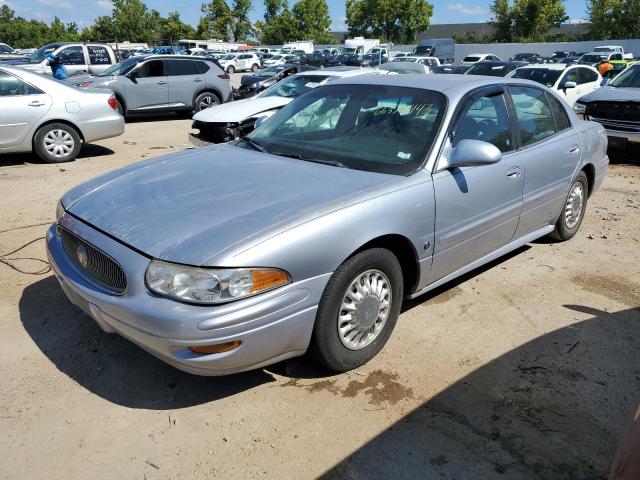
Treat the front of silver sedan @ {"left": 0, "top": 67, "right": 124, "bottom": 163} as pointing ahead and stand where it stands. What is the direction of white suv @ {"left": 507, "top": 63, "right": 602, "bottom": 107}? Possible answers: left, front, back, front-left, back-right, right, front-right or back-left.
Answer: back

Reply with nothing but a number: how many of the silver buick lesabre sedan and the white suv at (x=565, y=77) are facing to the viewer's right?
0

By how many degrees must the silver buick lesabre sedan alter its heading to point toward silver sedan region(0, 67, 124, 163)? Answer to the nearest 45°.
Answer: approximately 90° to its right

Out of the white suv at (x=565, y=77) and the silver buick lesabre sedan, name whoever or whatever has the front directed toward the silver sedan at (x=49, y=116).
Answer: the white suv at (x=565, y=77)

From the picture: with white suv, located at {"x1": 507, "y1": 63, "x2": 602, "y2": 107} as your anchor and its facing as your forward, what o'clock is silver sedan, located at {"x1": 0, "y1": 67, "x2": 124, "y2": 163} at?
silver sedan, located at {"x1": 0, "y1": 67, "x2": 124, "y2": 163} is roughly at 12 o'clock from white suv, located at {"x1": 507, "y1": 63, "x2": 602, "y2": 107}.

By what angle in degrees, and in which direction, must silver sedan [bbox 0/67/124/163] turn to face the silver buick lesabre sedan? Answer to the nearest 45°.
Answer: approximately 90° to its left

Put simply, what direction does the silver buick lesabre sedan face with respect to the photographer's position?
facing the viewer and to the left of the viewer

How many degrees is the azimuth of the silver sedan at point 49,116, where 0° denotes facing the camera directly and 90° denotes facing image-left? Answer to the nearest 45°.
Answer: approximately 90°

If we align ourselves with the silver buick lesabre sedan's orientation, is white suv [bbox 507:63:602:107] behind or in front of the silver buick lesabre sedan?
behind

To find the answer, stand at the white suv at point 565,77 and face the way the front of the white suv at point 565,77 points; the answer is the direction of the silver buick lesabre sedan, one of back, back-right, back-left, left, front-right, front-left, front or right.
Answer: front-left

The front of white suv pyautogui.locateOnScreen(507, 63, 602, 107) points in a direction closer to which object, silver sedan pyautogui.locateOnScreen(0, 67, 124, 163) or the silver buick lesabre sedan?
the silver sedan
